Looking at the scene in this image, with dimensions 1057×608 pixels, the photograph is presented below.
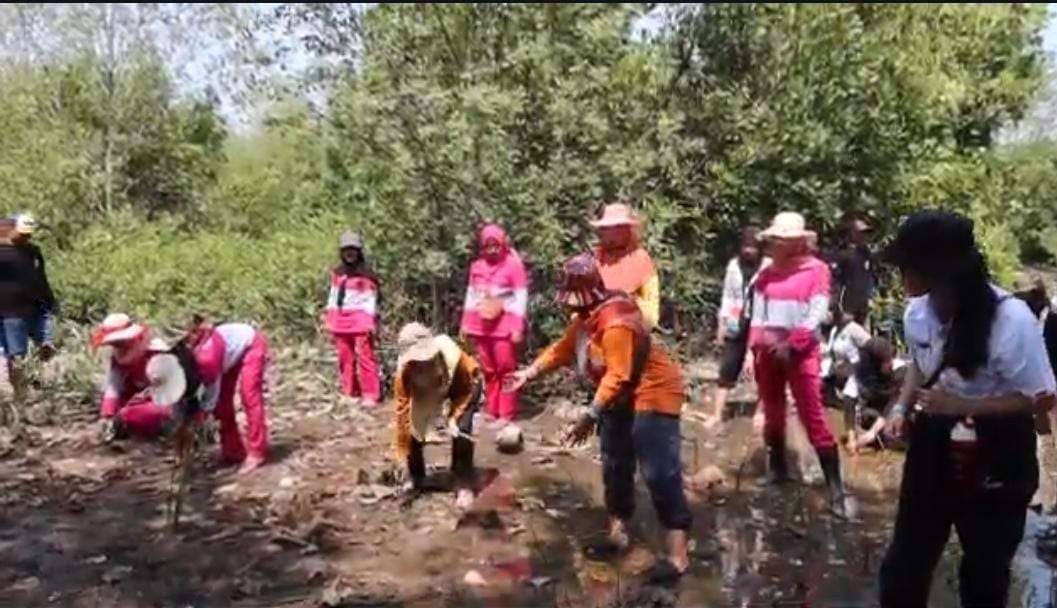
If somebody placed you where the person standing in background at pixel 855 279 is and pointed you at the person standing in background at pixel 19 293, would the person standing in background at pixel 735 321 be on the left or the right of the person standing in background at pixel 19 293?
left

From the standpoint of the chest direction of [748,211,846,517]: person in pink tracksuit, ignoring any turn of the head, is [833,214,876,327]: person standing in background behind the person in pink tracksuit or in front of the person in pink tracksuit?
behind

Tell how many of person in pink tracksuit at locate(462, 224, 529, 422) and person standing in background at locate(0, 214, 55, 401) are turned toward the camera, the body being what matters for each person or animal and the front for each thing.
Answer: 2
